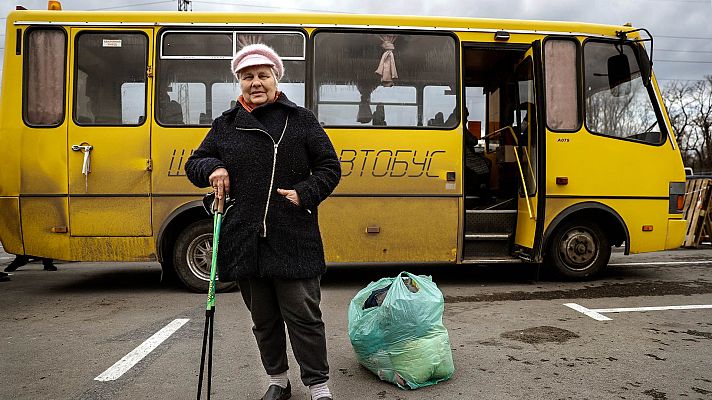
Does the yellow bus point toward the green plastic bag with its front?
no

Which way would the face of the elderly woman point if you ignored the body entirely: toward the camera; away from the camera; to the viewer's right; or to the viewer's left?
toward the camera

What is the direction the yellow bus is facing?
to the viewer's right

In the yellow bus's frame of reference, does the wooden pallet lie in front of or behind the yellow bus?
in front

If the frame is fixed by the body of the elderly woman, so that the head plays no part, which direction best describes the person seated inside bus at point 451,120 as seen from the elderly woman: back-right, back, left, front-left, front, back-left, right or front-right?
back-left

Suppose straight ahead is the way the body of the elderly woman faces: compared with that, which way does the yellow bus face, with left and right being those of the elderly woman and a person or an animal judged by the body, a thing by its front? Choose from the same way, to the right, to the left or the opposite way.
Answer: to the left

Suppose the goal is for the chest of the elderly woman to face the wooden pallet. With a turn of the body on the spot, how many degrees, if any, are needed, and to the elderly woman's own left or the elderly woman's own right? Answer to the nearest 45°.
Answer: approximately 135° to the elderly woman's own left

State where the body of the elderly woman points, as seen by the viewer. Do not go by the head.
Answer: toward the camera

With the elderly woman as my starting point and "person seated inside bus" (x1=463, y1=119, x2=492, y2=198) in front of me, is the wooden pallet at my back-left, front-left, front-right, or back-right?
front-right

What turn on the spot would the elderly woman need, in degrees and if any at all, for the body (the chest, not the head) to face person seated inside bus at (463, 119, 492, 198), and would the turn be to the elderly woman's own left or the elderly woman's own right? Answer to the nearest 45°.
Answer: approximately 135° to the elderly woman's own left

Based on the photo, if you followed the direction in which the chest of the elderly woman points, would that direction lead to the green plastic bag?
no

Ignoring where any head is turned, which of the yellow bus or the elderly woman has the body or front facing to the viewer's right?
the yellow bus

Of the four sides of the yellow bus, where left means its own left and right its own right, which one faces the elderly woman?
right

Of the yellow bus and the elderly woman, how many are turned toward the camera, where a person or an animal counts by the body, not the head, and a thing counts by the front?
1
